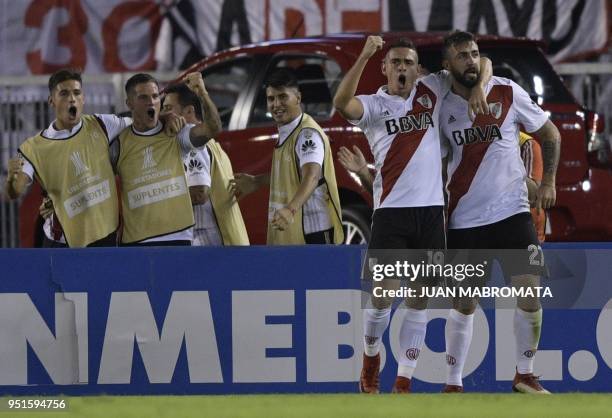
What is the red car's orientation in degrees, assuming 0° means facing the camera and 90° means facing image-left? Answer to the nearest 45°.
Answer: approximately 135°

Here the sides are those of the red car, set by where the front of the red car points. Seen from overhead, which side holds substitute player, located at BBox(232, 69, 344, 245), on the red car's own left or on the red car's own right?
on the red car's own left

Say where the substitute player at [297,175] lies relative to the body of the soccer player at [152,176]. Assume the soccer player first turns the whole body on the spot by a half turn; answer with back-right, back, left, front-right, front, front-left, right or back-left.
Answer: right

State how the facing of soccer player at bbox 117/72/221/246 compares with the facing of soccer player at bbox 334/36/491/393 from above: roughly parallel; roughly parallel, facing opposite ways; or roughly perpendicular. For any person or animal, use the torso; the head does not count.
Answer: roughly parallel

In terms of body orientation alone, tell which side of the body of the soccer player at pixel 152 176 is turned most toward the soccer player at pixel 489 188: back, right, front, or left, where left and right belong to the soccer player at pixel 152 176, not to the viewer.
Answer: left

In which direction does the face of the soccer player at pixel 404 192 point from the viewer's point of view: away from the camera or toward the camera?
toward the camera

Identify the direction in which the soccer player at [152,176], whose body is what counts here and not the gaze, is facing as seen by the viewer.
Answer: toward the camera

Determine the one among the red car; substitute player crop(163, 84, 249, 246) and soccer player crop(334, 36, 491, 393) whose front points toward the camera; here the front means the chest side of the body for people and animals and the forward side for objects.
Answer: the soccer player

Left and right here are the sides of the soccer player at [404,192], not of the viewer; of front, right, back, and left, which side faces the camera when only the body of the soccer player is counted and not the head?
front

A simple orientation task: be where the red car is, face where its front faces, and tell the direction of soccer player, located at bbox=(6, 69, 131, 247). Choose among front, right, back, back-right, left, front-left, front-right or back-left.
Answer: left
